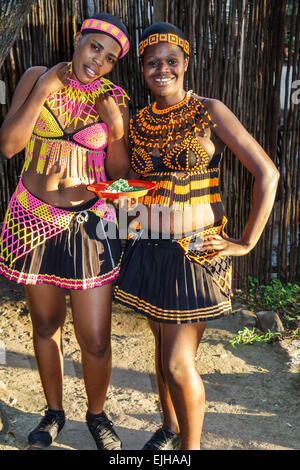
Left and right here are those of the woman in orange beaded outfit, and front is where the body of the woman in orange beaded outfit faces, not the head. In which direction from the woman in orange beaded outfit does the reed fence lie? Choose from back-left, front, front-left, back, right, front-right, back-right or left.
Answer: back-right

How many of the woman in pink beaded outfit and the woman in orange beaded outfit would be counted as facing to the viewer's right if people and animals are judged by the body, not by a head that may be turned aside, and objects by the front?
0

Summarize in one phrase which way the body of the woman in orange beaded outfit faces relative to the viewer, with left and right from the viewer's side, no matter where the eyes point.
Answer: facing the viewer and to the left of the viewer

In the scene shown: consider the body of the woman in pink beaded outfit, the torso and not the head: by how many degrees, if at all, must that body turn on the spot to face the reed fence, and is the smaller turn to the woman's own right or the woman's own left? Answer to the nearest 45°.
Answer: approximately 135° to the woman's own left

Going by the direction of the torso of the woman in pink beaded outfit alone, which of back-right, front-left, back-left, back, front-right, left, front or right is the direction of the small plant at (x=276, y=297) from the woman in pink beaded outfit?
back-left

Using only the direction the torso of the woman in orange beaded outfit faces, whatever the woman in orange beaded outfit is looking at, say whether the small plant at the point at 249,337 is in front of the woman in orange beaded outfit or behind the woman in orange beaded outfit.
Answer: behind

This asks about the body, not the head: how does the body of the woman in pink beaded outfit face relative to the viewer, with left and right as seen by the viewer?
facing the viewer
